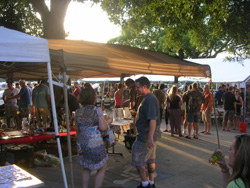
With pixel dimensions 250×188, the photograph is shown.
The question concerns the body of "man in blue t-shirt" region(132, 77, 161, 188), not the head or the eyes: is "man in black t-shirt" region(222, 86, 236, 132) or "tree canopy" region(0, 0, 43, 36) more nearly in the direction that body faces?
the tree canopy

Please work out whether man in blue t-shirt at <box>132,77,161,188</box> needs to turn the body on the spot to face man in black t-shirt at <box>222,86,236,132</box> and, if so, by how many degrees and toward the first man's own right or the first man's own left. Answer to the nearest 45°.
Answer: approximately 135° to the first man's own right

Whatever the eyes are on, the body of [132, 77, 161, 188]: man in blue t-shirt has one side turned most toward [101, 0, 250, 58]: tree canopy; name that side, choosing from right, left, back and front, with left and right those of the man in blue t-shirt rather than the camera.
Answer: right

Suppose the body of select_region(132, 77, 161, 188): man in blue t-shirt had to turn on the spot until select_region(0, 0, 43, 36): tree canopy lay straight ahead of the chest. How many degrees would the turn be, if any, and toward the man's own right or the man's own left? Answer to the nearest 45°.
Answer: approximately 45° to the man's own right

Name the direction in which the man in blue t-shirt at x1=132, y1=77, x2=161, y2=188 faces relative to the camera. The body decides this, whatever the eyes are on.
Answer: to the viewer's left
